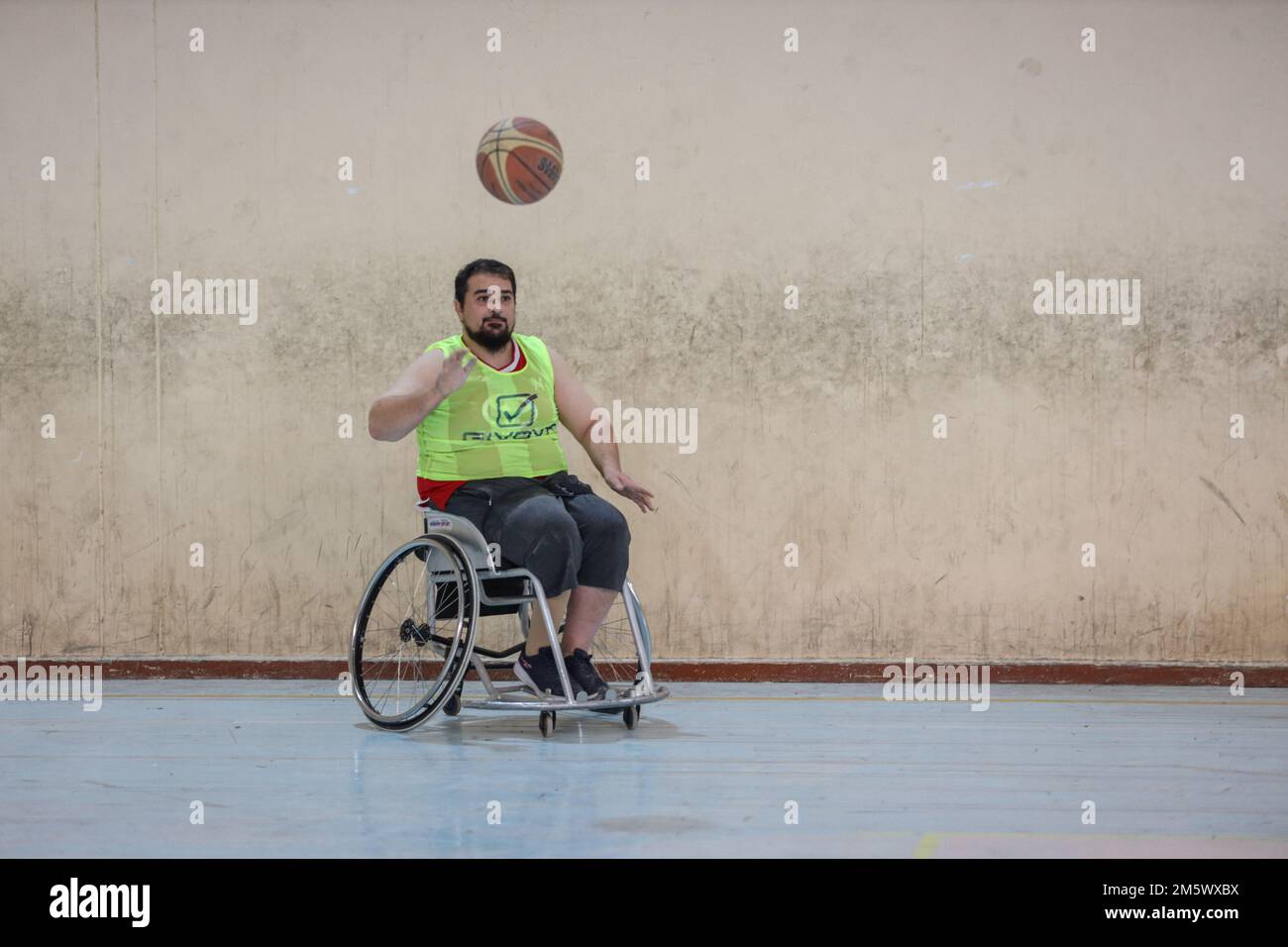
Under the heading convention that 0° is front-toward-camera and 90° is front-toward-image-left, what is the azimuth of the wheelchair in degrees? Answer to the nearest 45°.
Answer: approximately 315°

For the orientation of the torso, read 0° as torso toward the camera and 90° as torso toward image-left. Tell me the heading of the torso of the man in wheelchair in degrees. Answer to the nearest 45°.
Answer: approximately 315°
